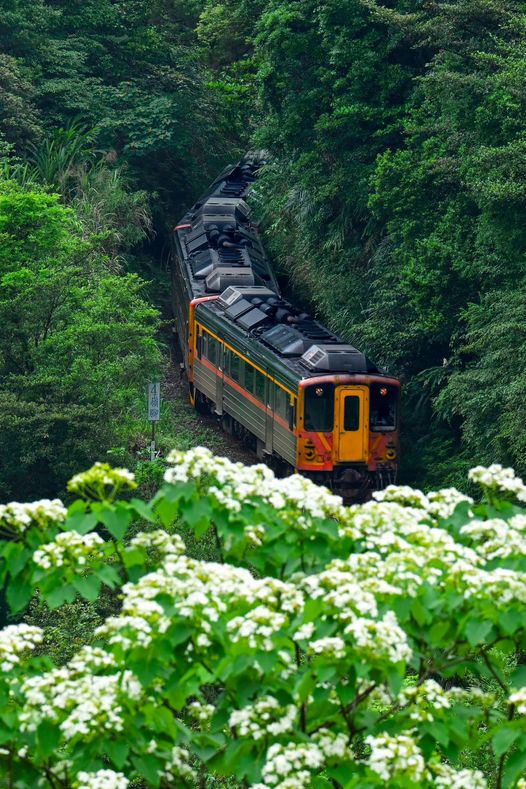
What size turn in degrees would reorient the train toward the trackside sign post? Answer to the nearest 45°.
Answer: approximately 90° to its right

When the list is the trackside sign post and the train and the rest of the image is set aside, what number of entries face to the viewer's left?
0

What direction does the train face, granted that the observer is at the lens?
facing the viewer and to the right of the viewer

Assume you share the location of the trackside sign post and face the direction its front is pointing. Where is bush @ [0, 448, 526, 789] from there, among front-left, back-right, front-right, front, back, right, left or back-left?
front

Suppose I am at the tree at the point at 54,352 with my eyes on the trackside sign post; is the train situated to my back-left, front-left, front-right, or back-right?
front-left

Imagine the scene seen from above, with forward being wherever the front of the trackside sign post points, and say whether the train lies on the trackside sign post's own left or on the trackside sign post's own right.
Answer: on the trackside sign post's own left

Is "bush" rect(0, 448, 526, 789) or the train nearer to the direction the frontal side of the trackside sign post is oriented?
the bush

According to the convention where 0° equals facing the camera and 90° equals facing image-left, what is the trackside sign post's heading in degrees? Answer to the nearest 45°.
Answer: approximately 0°

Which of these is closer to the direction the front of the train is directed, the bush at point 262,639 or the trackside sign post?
the bush

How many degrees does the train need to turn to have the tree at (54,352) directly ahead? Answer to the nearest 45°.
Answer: approximately 135° to its right

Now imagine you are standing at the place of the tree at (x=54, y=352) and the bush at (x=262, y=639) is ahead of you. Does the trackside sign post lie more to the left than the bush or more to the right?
left

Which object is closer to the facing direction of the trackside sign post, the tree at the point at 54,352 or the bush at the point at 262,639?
the bush
